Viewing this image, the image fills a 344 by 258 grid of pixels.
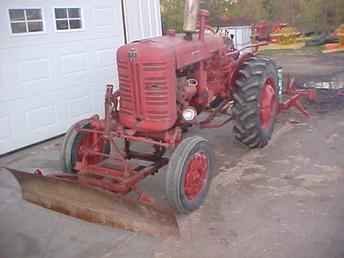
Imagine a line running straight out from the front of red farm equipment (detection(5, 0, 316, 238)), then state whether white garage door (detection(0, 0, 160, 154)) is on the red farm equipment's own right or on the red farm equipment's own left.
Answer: on the red farm equipment's own right

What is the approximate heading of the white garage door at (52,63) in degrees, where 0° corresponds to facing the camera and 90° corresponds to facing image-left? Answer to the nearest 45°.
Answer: approximately 315°

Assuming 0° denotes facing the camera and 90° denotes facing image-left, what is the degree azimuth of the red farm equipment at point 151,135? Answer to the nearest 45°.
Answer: approximately 45°

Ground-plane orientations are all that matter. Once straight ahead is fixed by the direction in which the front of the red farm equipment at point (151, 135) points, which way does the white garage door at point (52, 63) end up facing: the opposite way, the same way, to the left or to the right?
to the left
